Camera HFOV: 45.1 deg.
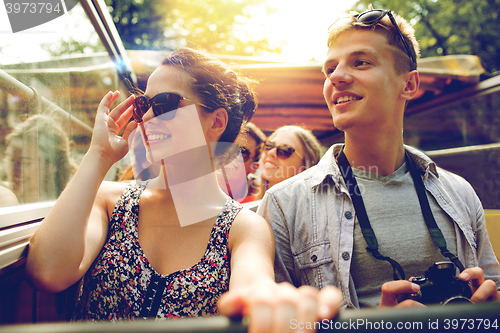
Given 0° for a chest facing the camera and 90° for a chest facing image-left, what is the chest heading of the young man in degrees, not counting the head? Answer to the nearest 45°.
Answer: approximately 0°

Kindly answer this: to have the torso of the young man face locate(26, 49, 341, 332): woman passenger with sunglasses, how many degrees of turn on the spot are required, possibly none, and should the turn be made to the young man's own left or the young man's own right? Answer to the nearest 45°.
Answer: approximately 45° to the young man's own right

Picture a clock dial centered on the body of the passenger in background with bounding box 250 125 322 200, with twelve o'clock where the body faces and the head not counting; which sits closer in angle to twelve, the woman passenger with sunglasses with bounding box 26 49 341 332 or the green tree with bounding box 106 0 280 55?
the woman passenger with sunglasses

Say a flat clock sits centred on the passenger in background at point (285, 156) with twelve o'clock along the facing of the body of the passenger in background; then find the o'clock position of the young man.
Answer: The young man is roughly at 10 o'clock from the passenger in background.

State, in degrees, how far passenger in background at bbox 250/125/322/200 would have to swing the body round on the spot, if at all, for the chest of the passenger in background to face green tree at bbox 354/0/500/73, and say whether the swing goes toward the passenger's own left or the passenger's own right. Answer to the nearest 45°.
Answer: approximately 180°
